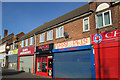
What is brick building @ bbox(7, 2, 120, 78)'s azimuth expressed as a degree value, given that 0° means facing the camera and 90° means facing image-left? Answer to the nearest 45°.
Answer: approximately 45°
